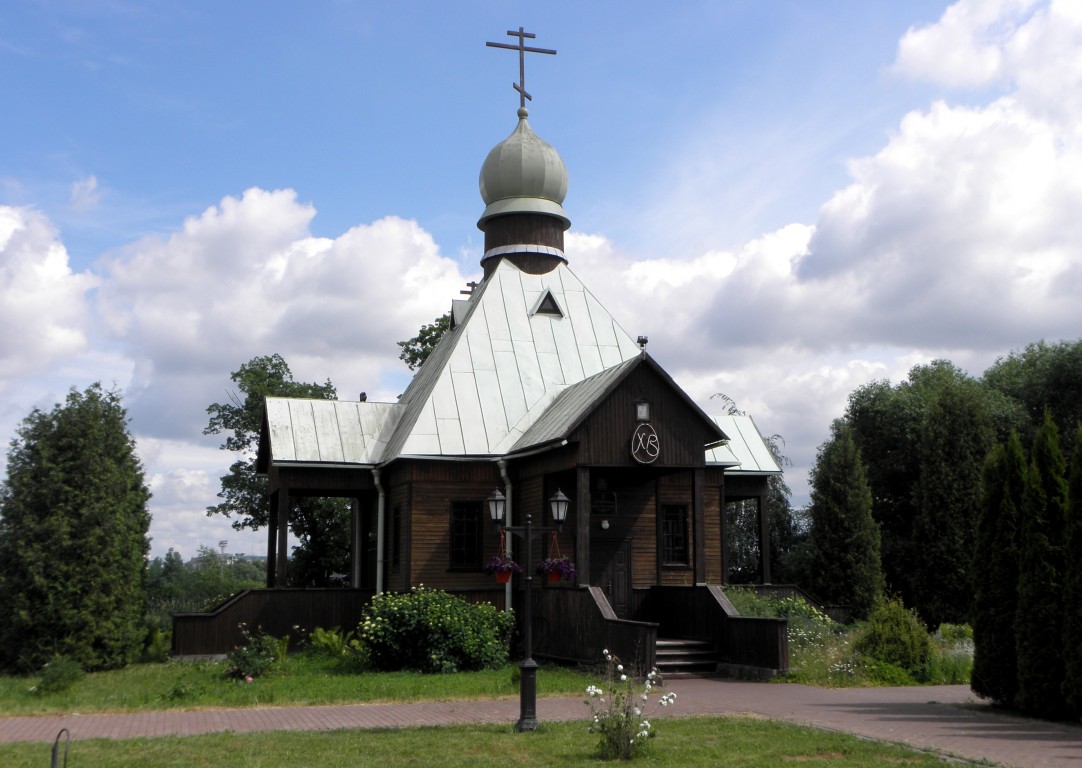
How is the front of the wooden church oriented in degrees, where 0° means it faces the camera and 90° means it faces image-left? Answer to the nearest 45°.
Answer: approximately 315°

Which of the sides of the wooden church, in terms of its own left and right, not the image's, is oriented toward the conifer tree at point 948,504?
left

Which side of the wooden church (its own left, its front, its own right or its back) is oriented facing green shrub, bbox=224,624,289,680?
right

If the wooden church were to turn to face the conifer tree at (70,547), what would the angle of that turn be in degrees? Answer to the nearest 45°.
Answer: approximately 135° to its right

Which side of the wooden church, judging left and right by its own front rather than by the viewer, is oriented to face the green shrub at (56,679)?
right
